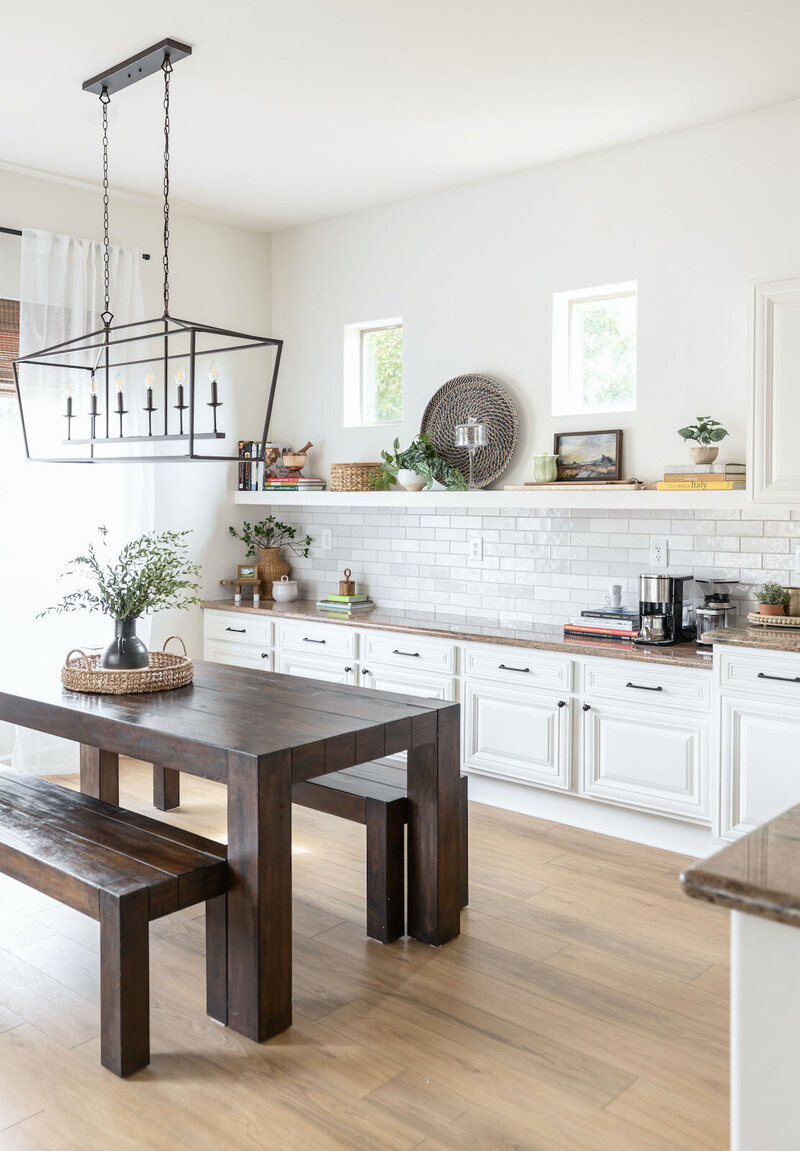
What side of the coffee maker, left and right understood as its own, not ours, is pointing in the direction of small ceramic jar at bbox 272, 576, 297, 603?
right

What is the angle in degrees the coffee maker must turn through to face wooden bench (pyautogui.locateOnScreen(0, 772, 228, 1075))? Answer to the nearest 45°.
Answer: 0° — it already faces it

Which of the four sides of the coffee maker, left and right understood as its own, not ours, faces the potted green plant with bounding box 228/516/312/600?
right

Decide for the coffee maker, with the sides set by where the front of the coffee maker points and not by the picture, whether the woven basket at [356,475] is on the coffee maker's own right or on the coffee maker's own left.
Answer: on the coffee maker's own right

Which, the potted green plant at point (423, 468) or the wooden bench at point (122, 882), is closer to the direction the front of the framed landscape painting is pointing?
the wooden bench

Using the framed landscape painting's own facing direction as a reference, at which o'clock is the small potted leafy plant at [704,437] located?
The small potted leafy plant is roughly at 9 o'clock from the framed landscape painting.

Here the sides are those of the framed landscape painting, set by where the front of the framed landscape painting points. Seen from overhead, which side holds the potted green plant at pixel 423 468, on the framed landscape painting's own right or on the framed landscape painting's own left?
on the framed landscape painting's own right
